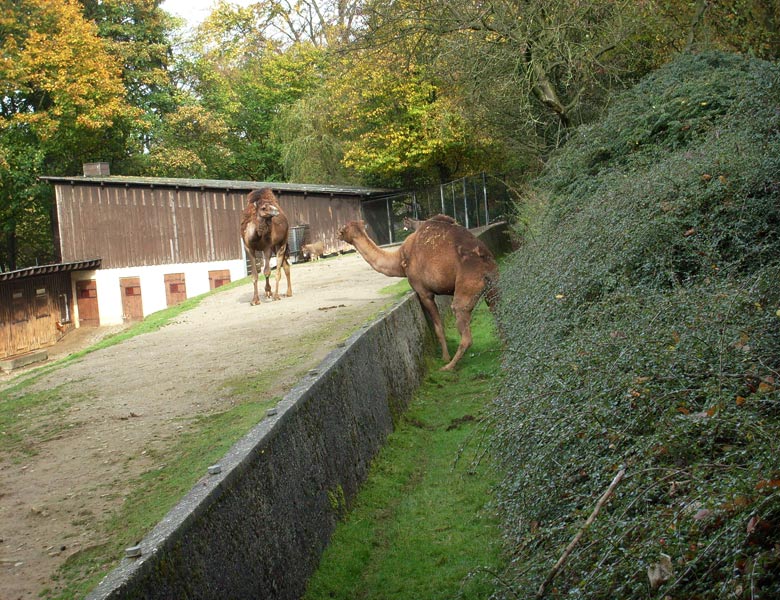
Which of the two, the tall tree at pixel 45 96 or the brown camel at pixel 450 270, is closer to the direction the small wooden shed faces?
the brown camel

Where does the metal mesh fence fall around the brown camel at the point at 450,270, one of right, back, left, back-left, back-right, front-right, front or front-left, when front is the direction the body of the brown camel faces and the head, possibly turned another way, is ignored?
right

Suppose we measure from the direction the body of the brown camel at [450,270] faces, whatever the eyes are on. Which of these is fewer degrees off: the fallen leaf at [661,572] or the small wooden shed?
the small wooden shed

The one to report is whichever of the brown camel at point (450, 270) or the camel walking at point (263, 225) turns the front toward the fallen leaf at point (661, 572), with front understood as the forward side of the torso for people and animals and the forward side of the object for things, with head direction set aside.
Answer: the camel walking

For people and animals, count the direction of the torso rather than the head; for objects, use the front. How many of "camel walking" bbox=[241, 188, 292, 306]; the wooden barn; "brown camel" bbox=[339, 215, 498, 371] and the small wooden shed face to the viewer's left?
1

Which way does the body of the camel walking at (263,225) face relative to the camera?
toward the camera

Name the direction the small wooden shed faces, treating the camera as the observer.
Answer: facing the viewer and to the right of the viewer

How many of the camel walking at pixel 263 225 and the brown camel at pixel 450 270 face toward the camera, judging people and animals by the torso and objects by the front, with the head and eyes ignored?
1

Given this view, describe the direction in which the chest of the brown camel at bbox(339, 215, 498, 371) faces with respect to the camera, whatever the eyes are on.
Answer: to the viewer's left

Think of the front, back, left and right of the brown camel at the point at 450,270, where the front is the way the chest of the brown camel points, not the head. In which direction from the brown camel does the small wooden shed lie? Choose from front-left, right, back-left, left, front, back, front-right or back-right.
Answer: front-right

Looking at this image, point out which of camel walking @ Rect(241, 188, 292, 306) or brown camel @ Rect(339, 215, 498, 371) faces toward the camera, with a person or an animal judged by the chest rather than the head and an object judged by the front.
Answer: the camel walking

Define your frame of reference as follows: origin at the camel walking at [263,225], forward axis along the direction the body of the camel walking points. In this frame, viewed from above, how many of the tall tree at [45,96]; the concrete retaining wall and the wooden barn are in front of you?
1

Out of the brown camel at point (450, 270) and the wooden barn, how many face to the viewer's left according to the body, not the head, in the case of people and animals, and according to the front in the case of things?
1

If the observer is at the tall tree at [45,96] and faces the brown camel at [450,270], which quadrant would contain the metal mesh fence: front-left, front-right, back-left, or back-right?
front-left
